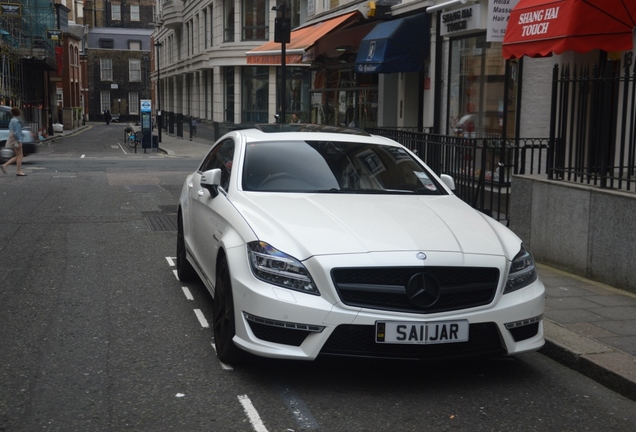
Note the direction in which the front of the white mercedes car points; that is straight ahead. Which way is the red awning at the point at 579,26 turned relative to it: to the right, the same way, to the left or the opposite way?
to the right

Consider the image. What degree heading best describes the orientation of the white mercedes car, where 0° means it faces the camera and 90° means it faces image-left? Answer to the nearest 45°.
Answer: approximately 315°

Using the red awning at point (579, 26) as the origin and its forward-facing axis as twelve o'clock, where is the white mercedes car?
The white mercedes car is roughly at 11 o'clock from the red awning.

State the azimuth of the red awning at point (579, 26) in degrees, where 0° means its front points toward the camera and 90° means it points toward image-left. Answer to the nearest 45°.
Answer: approximately 45°

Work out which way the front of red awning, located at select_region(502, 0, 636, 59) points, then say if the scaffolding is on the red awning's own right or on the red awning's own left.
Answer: on the red awning's own right

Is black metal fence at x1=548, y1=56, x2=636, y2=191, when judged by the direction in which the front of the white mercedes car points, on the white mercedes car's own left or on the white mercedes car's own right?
on the white mercedes car's own left

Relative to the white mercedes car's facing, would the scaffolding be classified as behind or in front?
behind
